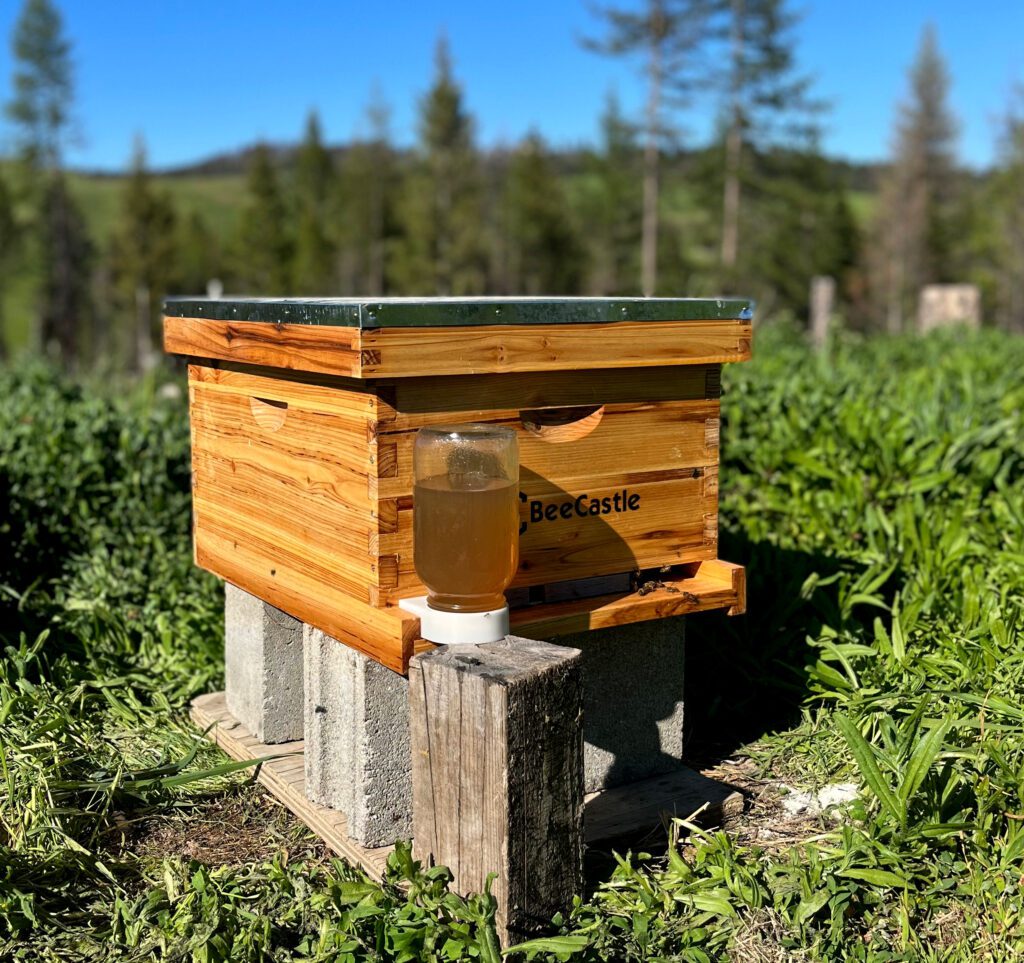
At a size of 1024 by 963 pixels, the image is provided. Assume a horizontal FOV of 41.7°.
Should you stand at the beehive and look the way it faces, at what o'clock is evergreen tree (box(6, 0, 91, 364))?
The evergreen tree is roughly at 7 o'clock from the beehive.

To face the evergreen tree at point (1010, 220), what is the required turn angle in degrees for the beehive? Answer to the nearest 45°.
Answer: approximately 90° to its left

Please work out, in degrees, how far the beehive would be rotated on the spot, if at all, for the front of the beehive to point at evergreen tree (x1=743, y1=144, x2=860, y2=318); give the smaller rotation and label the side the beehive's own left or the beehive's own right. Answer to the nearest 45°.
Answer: approximately 135° to the beehive's own left

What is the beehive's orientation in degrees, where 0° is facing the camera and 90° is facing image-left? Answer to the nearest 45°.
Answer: approximately 315°
